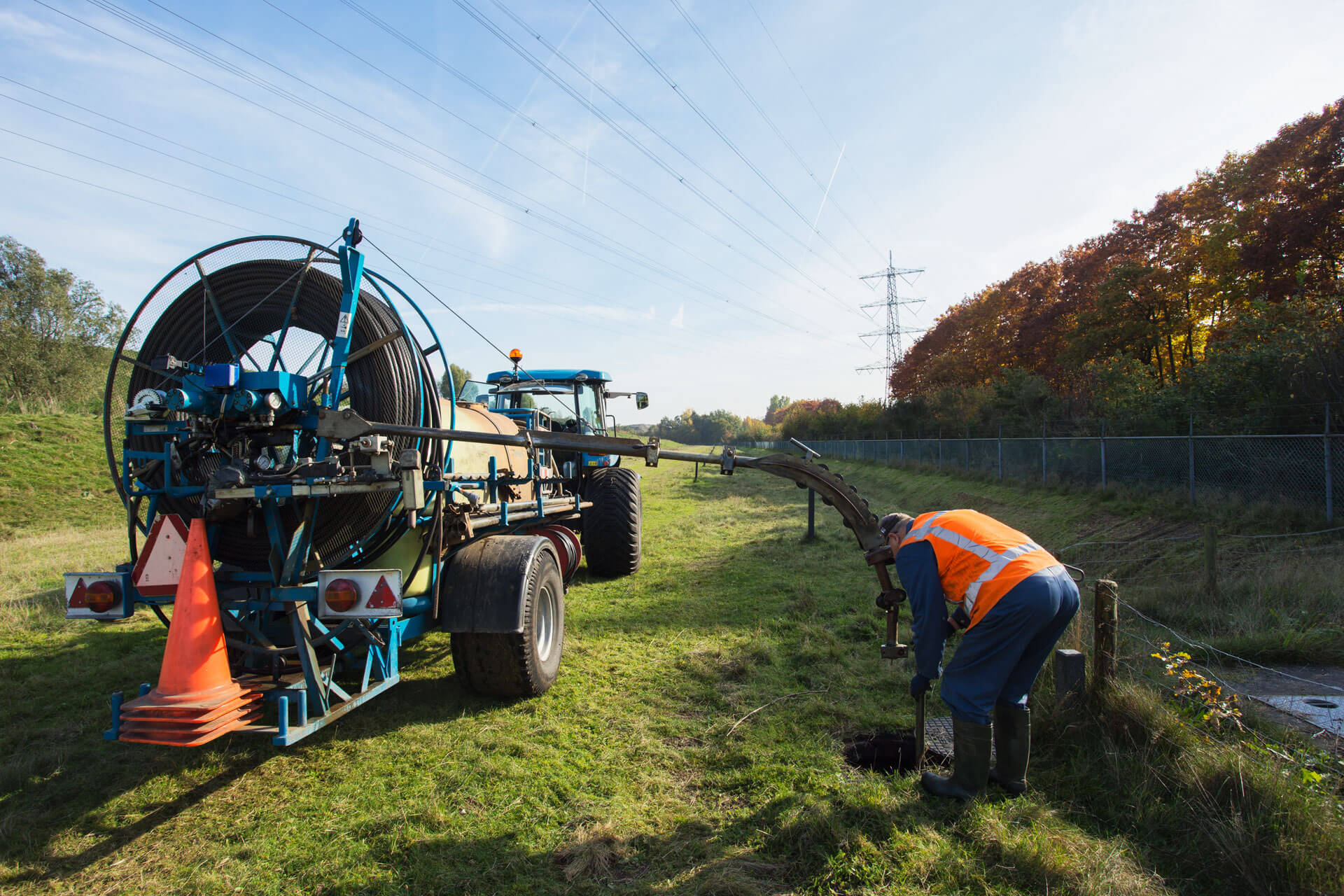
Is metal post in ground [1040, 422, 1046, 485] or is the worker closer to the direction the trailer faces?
the metal post in ground

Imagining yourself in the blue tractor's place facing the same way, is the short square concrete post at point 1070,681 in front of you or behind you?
behind

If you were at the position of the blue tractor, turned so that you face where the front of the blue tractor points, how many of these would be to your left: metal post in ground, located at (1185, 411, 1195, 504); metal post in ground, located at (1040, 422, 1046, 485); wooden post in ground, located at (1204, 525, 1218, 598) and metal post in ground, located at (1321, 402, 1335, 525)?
0

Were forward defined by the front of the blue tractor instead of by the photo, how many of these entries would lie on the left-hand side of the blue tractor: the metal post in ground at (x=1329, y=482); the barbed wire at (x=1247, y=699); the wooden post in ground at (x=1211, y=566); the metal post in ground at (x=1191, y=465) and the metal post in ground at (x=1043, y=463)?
0

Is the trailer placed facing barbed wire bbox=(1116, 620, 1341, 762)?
no

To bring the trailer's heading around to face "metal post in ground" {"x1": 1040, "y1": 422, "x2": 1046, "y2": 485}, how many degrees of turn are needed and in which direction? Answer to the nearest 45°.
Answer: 0° — it already faces it

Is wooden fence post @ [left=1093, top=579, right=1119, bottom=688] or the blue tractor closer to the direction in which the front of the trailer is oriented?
the blue tractor

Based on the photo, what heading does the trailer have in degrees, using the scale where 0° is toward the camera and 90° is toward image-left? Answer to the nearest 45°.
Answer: approximately 225°

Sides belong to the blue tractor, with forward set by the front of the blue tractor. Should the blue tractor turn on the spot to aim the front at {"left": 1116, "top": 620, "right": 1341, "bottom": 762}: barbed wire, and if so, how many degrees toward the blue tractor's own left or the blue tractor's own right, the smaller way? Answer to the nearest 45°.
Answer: approximately 135° to the blue tractor's own right

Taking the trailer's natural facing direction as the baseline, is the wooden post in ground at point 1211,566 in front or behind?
in front

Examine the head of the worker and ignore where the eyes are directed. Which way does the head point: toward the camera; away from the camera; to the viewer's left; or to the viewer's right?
to the viewer's left

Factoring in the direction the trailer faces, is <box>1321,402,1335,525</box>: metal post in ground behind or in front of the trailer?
in front

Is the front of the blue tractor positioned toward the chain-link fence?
no

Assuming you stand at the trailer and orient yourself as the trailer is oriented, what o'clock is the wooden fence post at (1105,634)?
The wooden fence post is roughly at 2 o'clock from the trailer.

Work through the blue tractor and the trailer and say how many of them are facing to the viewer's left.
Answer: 0

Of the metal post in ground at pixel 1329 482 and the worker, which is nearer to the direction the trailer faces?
the metal post in ground

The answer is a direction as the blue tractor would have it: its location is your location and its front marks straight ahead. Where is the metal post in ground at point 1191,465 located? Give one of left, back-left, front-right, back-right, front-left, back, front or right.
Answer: right

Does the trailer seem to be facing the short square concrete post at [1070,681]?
no

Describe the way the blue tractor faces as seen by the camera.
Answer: facing away from the viewer

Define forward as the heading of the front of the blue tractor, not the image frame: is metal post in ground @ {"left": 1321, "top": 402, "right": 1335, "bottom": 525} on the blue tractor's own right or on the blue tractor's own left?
on the blue tractor's own right
